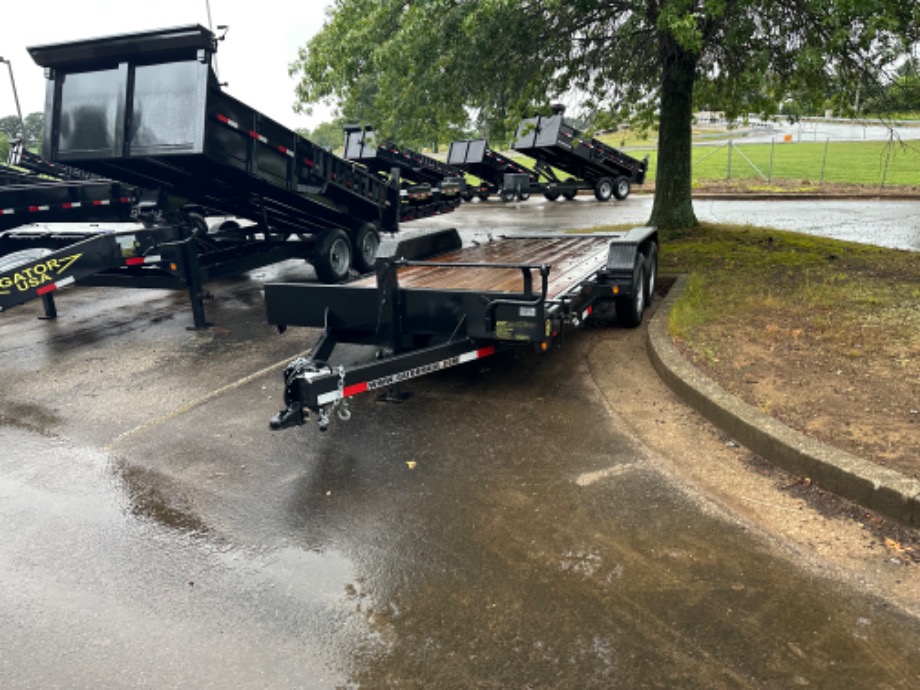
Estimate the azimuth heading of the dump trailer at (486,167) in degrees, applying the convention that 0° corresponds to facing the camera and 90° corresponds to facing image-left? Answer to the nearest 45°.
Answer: approximately 45°

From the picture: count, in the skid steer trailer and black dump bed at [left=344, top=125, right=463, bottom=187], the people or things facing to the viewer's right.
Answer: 0

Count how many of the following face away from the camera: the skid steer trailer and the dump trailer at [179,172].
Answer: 0

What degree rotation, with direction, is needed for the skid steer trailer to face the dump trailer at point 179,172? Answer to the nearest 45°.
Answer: approximately 90° to its right

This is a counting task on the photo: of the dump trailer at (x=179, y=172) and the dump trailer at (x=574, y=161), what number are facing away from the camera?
0

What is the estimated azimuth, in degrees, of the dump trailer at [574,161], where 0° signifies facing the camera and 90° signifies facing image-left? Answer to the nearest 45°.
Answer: approximately 45°

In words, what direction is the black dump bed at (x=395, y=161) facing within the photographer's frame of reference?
facing the viewer and to the left of the viewer

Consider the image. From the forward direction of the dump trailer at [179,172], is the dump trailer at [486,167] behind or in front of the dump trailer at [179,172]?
behind

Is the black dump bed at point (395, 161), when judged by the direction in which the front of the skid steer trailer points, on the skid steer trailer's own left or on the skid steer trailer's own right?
on the skid steer trailer's own right

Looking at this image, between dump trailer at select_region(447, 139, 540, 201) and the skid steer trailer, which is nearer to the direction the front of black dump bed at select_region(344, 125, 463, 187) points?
the skid steer trailer
